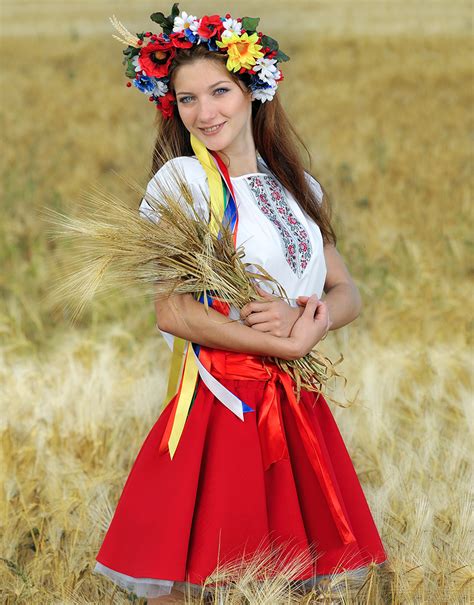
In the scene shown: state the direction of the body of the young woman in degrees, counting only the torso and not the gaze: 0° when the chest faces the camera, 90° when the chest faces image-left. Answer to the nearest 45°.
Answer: approximately 315°
